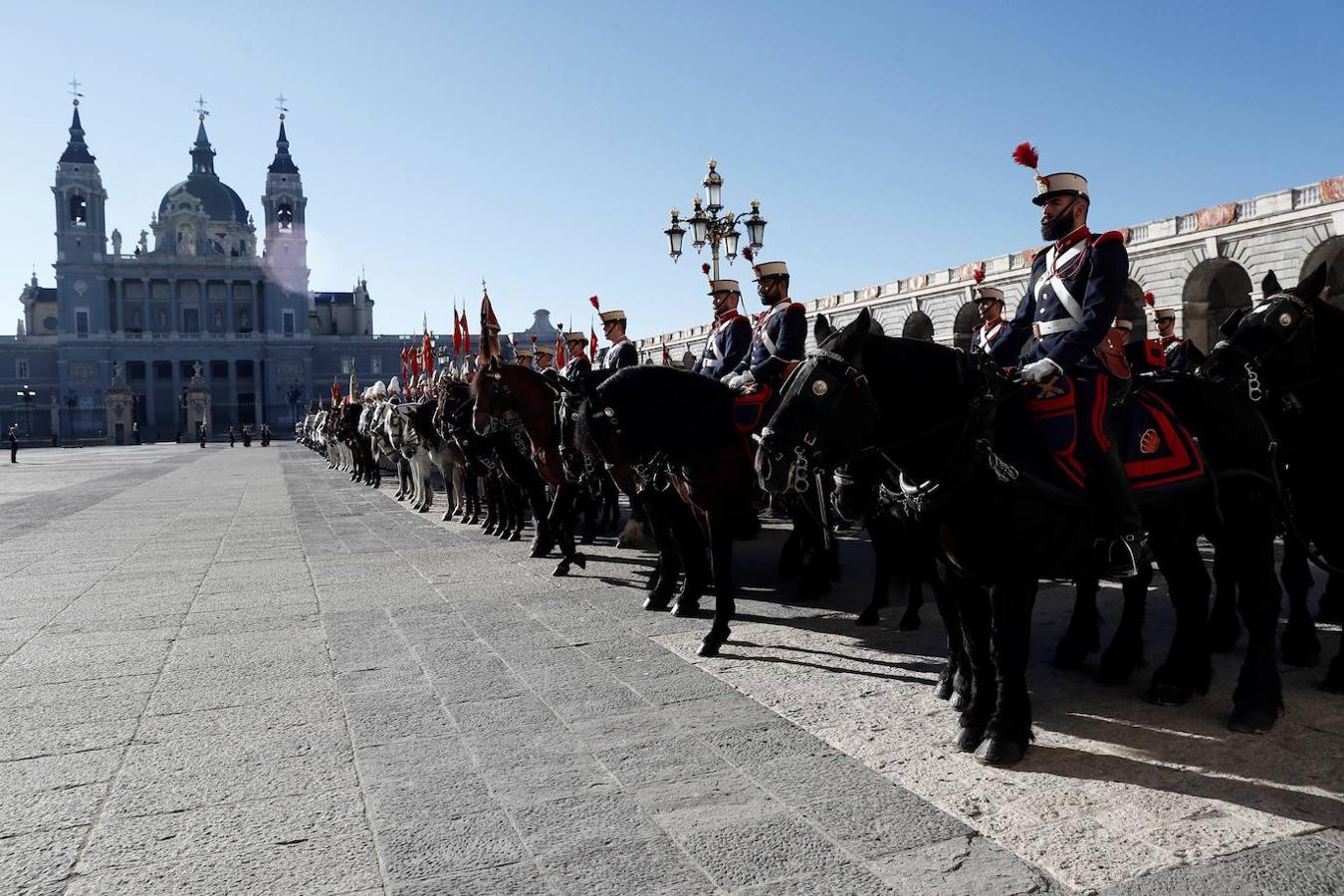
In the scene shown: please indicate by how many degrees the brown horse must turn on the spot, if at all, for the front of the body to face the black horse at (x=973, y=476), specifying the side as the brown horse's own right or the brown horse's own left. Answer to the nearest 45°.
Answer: approximately 90° to the brown horse's own left

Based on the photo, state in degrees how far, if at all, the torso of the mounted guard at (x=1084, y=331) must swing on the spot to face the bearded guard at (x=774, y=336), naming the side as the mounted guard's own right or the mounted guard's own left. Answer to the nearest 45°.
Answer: approximately 90° to the mounted guard's own right

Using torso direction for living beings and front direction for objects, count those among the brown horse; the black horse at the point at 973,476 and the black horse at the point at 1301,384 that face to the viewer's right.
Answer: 0

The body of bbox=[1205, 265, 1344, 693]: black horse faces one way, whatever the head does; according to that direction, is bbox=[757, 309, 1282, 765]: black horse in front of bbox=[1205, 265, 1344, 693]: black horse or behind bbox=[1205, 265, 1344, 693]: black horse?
in front

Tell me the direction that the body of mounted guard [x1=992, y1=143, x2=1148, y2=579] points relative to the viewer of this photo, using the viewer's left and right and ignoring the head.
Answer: facing the viewer and to the left of the viewer

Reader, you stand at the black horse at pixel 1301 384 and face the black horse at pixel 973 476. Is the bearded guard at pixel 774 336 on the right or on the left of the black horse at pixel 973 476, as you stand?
right

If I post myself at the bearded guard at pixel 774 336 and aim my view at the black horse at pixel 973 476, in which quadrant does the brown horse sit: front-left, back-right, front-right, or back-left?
back-right

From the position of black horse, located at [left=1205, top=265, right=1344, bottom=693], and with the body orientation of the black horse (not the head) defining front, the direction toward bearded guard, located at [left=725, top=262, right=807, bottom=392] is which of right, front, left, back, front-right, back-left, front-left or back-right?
front-right

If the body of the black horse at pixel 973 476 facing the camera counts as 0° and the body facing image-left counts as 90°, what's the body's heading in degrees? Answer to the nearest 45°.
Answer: approximately 45°

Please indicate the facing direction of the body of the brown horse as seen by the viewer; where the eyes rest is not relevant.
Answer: to the viewer's left

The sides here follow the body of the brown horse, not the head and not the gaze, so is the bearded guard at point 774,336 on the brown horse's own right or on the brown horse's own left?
on the brown horse's own left

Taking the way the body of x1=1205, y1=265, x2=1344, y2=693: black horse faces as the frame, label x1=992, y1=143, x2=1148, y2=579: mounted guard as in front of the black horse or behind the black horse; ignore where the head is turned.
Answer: in front

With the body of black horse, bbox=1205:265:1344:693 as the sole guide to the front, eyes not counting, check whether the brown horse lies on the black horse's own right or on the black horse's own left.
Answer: on the black horse's own right
